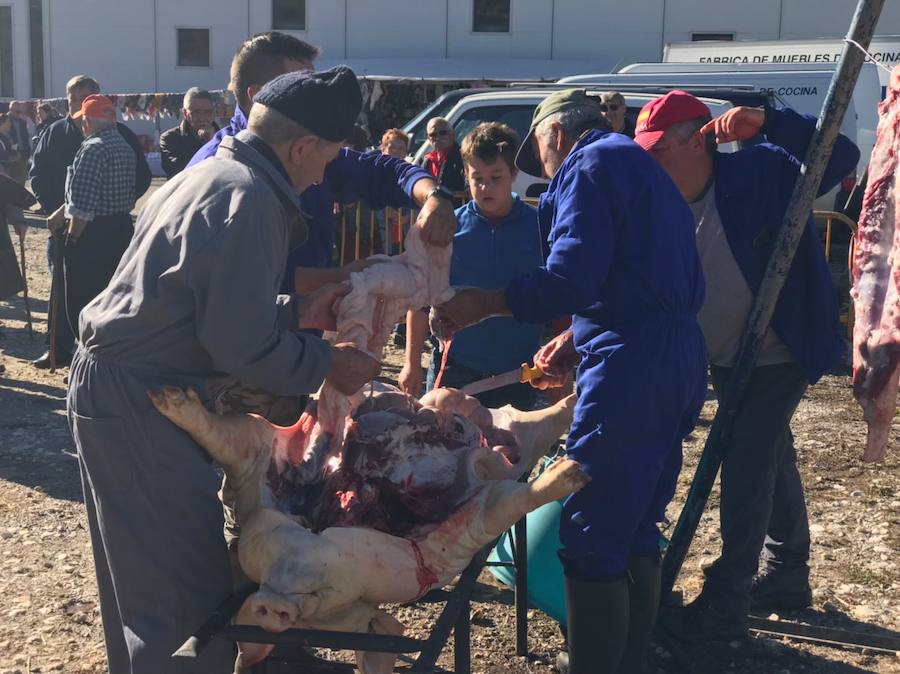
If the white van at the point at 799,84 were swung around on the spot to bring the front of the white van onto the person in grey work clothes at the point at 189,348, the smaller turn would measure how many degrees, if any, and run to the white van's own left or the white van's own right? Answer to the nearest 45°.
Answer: approximately 90° to the white van's own left

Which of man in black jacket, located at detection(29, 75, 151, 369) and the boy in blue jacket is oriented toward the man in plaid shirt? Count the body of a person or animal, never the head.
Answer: the man in black jacket

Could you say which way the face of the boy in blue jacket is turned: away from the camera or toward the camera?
toward the camera

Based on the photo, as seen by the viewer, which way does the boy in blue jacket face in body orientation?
toward the camera

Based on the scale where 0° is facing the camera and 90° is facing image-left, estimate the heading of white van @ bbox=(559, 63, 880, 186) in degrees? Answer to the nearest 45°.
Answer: approximately 90°

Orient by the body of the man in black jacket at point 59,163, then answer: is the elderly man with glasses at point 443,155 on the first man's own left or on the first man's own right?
on the first man's own left

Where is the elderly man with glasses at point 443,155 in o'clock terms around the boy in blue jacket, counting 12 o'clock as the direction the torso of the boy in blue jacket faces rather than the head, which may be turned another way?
The elderly man with glasses is roughly at 6 o'clock from the boy in blue jacket.

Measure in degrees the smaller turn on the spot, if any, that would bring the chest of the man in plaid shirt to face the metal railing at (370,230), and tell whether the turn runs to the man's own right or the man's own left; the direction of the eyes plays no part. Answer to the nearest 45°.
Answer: approximately 90° to the man's own right

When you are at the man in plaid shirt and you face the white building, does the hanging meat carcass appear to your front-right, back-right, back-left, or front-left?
back-right

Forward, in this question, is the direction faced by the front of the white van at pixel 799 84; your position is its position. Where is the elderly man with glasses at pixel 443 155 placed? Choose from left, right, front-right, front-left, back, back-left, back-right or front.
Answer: front-left
